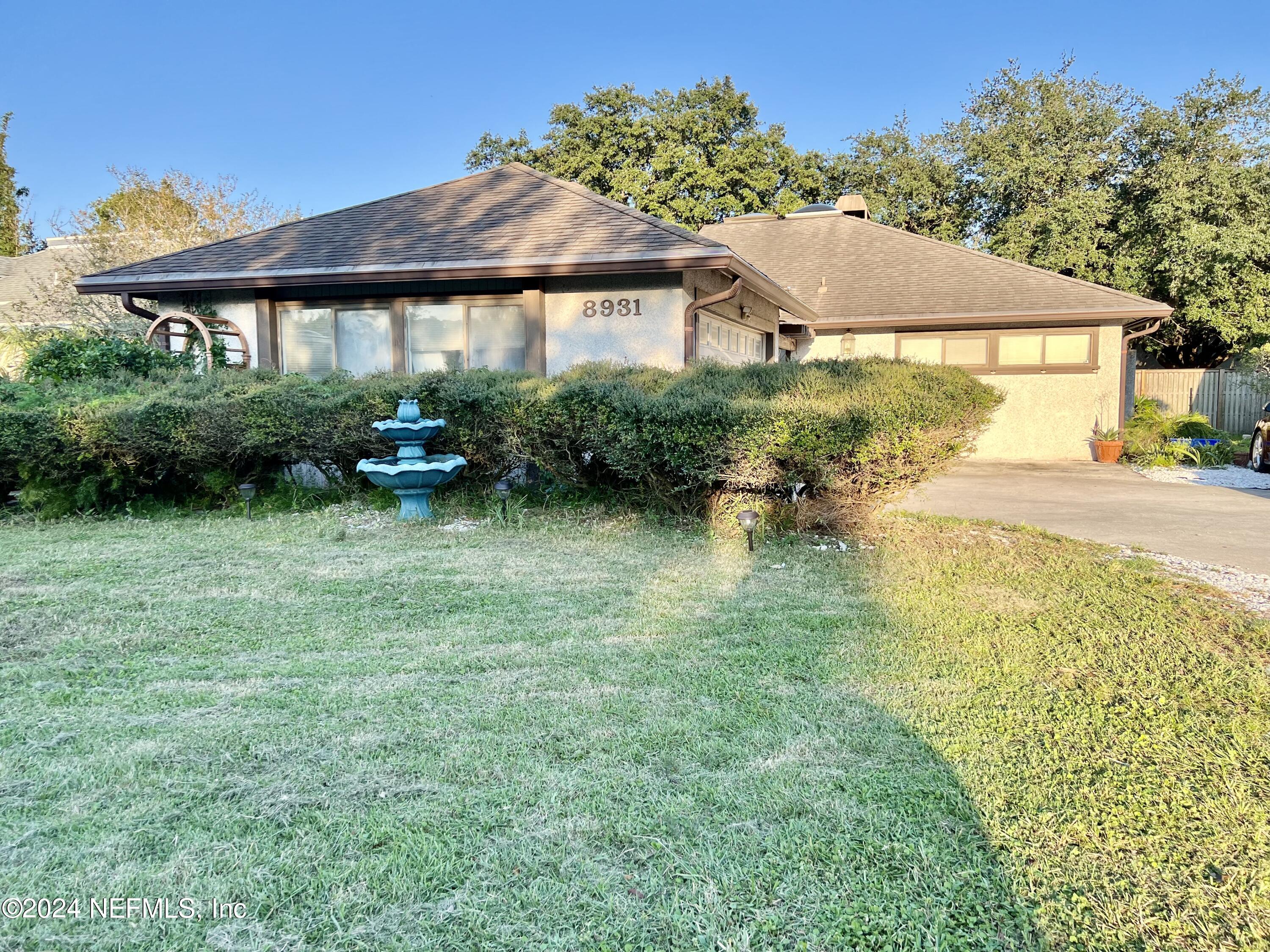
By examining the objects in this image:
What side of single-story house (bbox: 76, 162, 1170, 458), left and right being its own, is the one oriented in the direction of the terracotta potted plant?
left

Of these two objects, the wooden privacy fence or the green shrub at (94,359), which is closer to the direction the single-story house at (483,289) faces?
the green shrub

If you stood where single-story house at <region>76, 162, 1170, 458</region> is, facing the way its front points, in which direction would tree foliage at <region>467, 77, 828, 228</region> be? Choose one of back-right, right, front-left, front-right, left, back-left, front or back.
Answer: back

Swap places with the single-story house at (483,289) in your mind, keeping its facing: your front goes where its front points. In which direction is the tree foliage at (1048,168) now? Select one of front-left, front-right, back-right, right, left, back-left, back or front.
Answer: back-left

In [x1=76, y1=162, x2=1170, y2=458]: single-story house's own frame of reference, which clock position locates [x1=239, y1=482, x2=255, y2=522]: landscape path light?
The landscape path light is roughly at 1 o'clock from the single-story house.

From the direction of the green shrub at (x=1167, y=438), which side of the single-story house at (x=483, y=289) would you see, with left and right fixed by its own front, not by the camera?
left

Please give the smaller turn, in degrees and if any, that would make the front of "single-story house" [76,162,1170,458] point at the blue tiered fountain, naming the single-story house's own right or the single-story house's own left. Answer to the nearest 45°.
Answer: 0° — it already faces it

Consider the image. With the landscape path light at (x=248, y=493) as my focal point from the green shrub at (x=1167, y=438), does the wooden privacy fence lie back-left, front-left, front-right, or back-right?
back-right

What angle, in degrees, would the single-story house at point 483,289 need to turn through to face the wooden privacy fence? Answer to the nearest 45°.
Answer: approximately 135° to its left

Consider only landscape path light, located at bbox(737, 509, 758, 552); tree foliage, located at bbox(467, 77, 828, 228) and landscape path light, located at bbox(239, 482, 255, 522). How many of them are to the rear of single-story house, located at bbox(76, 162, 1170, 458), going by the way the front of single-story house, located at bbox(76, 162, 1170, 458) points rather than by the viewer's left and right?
1

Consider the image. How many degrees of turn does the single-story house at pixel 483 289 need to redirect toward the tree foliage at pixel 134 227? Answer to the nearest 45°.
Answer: approximately 135° to its right

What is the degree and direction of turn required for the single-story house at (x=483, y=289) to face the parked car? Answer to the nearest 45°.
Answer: approximately 90° to its left

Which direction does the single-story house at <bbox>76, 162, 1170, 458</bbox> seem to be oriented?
toward the camera

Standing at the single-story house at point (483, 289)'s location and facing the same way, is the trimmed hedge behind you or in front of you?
in front
